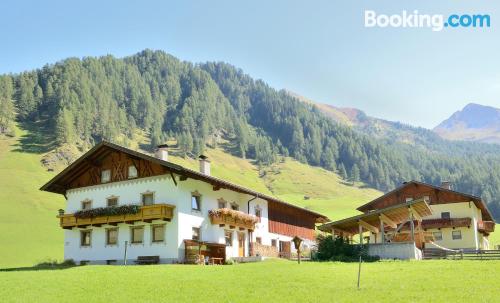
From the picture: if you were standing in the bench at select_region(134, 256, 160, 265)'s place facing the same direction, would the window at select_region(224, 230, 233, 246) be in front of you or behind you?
behind

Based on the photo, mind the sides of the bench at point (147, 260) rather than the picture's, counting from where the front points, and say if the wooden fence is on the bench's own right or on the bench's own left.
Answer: on the bench's own left

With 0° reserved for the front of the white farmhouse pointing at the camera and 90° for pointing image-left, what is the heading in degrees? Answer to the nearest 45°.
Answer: approximately 45°

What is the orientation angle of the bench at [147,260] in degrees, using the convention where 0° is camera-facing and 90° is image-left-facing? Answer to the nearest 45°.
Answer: approximately 45°

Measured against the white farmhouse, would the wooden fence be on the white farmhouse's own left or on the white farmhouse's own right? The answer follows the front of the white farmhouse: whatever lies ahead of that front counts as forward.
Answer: on the white farmhouse's own left
